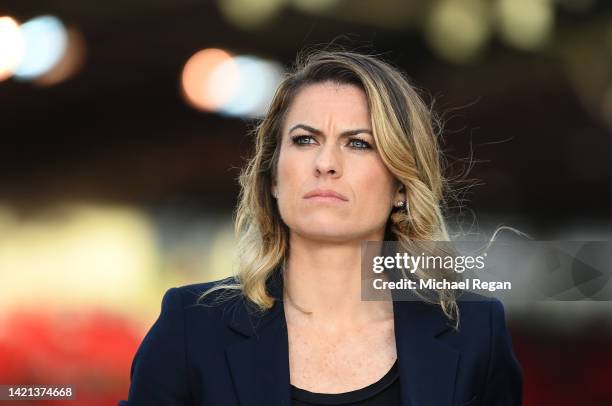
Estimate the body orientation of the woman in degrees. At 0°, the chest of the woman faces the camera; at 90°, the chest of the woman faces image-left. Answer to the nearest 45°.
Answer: approximately 0°
